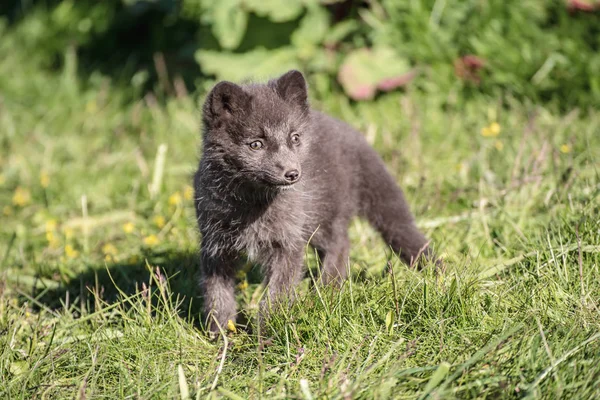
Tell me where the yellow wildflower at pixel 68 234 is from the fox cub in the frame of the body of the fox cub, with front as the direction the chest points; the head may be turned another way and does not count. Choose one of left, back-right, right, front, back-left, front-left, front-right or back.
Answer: right

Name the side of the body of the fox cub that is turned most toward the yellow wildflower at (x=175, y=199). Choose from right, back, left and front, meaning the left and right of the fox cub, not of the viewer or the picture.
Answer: right

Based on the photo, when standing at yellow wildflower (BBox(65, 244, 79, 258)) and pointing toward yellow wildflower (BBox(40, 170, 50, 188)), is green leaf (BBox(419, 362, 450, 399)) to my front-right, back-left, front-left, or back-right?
back-right

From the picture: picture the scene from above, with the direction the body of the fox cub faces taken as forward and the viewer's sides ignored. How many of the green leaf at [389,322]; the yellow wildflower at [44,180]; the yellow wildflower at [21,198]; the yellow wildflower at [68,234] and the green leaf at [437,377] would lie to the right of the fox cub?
3

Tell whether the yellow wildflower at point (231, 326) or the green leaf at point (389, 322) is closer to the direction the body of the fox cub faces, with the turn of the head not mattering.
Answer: the yellow wildflower

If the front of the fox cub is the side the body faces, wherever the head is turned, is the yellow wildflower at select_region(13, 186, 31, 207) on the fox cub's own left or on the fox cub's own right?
on the fox cub's own right

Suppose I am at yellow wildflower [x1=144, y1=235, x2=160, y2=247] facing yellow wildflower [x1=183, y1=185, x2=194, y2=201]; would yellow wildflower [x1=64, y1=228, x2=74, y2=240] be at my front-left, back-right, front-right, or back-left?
front-left

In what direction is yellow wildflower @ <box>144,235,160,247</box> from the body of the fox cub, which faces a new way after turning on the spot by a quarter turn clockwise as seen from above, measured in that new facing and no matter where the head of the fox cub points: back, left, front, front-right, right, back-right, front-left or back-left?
front

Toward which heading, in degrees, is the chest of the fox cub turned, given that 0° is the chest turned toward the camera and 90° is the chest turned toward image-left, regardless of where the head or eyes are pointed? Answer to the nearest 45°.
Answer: approximately 45°

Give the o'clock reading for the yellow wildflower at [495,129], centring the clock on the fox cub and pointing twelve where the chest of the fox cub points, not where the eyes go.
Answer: The yellow wildflower is roughly at 6 o'clock from the fox cub.

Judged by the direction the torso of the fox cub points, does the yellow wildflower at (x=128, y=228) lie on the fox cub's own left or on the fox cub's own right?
on the fox cub's own right

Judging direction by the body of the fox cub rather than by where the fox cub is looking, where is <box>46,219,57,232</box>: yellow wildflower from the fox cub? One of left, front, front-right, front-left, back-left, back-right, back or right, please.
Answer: right

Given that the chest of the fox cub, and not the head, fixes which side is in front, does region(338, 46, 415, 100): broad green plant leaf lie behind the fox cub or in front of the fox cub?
behind

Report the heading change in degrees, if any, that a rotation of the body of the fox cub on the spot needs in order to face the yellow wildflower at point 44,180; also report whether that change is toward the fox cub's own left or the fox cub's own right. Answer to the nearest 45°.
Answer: approximately 90° to the fox cub's own right

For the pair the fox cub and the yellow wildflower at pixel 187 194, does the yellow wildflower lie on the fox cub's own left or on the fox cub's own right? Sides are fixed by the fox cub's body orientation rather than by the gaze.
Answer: on the fox cub's own right

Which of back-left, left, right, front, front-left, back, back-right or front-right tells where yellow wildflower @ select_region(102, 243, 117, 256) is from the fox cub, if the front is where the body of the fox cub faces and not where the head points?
right

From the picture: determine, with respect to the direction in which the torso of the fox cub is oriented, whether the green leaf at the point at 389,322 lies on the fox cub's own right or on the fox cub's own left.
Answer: on the fox cub's own left

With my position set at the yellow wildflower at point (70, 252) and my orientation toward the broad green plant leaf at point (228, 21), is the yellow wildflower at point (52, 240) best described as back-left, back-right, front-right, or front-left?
front-left
